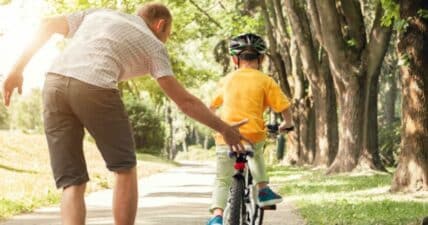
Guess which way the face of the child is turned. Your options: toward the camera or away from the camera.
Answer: away from the camera

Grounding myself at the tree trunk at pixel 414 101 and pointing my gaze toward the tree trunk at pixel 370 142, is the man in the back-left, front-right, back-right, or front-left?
back-left

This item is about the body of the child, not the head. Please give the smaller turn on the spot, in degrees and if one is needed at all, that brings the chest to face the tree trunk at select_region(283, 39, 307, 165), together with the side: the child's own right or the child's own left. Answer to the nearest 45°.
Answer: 0° — they already face it

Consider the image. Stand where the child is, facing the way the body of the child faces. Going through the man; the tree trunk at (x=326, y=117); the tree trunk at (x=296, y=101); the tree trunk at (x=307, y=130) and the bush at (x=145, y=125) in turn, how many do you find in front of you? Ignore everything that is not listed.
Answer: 4

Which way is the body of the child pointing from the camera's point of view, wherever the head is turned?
away from the camera

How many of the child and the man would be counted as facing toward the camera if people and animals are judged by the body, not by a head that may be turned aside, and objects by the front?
0

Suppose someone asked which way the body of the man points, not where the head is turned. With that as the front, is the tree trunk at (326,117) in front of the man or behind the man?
in front

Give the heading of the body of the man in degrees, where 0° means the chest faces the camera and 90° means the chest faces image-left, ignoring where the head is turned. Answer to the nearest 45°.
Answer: approximately 225°

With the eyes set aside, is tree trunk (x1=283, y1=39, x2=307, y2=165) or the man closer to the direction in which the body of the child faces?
the tree trunk

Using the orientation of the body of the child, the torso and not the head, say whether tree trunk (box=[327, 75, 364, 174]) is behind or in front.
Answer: in front

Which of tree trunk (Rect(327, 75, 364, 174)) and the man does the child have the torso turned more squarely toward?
the tree trunk

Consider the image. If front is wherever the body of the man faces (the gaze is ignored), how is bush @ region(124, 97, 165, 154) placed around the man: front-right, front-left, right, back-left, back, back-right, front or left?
front-left
